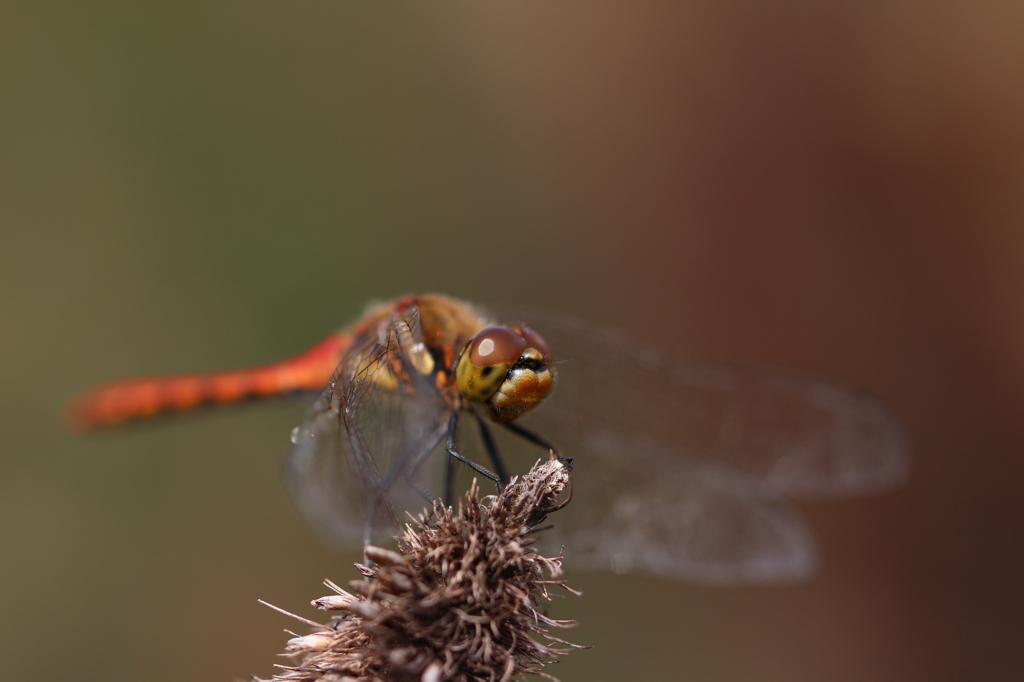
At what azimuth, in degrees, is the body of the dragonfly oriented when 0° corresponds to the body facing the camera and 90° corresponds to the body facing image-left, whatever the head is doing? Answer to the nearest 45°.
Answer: approximately 315°
